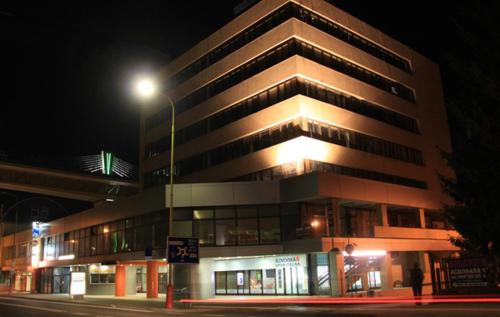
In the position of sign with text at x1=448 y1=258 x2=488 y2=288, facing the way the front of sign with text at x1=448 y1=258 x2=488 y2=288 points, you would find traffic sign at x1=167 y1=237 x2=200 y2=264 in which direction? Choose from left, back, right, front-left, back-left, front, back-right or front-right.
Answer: right

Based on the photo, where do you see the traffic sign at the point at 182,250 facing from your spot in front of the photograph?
facing the viewer

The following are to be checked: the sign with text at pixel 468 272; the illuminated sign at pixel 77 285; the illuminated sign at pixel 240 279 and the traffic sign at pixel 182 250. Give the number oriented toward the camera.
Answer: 4

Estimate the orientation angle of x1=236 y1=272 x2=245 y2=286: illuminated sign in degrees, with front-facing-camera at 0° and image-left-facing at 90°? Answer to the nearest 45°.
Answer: approximately 0°

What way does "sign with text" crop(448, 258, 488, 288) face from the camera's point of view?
toward the camera

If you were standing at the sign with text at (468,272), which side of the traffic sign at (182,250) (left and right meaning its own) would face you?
left

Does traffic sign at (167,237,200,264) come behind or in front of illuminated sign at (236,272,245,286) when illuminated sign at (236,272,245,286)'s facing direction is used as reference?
in front

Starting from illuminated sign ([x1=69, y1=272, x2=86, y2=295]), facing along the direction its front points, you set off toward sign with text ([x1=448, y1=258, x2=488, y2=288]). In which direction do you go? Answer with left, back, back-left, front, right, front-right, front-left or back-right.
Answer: front-left
